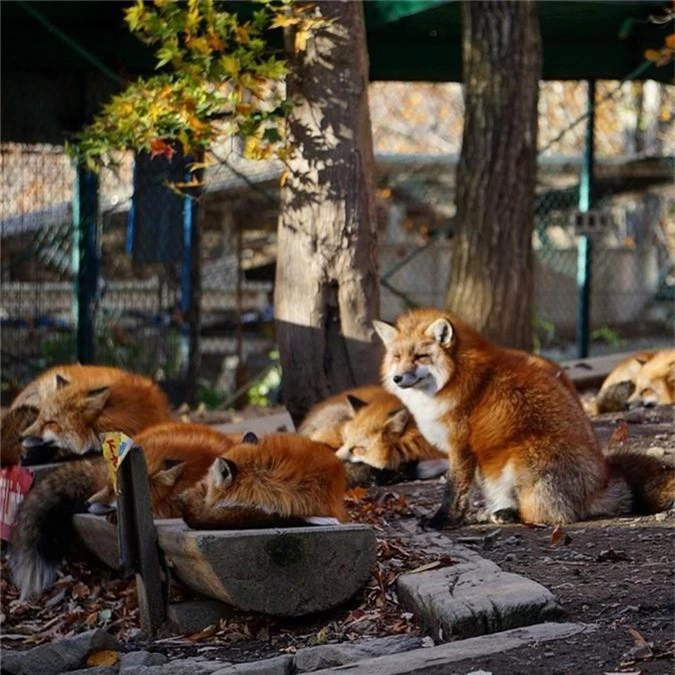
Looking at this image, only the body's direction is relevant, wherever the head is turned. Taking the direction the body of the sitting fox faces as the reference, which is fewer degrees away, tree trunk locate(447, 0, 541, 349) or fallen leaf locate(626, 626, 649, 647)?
the fallen leaf

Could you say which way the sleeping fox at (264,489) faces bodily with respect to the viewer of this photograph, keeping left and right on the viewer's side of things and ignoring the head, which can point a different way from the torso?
facing to the left of the viewer

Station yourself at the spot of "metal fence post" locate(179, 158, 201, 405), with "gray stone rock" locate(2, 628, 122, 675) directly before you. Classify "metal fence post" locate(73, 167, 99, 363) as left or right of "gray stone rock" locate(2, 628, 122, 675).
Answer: right

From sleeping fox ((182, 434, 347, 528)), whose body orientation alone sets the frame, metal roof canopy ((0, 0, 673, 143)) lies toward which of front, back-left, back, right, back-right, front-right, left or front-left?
right

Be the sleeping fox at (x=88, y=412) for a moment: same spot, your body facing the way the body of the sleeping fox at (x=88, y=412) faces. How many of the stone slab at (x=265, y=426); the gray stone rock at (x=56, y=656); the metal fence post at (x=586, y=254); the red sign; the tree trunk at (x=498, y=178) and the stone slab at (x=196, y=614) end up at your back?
3

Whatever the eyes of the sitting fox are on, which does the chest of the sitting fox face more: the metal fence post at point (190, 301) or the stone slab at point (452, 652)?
the stone slab

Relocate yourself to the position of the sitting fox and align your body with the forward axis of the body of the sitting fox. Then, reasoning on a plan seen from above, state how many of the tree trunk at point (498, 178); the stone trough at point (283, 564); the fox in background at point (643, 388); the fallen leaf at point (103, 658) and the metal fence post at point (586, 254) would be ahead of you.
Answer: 2

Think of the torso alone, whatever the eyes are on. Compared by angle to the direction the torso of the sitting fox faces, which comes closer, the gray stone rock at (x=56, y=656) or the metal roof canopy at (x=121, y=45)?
the gray stone rock

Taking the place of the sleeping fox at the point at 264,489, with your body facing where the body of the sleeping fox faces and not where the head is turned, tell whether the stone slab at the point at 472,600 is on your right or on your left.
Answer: on your left

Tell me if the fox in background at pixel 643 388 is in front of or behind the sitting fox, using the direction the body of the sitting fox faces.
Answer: behind
